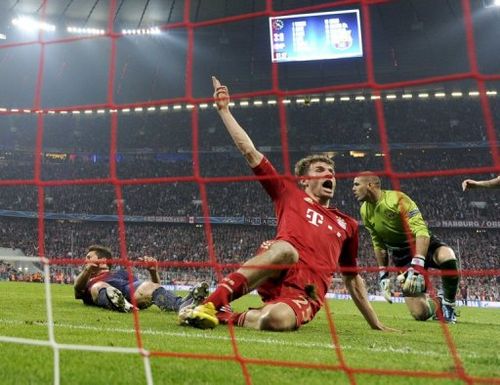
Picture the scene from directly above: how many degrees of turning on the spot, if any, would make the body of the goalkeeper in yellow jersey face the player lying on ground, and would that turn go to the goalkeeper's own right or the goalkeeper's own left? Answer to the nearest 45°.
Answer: approximately 45° to the goalkeeper's own right

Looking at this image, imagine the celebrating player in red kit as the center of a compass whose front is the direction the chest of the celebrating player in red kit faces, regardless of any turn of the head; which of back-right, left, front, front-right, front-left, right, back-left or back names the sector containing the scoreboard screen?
back

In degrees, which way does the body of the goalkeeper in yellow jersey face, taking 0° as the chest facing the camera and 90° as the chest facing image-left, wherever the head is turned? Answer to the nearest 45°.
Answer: approximately 45°

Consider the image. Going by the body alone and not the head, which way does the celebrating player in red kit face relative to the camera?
toward the camera

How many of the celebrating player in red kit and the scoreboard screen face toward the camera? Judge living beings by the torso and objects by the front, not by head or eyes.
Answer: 2

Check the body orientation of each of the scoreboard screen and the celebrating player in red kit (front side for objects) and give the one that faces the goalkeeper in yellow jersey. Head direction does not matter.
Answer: the scoreboard screen

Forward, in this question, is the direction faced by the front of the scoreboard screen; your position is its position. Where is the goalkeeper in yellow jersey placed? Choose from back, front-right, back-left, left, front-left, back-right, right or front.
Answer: front

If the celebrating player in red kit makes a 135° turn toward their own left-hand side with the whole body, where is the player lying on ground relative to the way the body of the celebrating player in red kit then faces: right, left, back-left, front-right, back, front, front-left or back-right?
left

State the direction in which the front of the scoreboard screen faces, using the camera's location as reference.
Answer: facing the viewer

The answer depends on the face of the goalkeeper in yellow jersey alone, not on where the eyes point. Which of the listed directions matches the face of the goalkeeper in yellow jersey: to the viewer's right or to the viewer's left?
to the viewer's left

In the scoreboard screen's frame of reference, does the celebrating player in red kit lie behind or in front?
in front

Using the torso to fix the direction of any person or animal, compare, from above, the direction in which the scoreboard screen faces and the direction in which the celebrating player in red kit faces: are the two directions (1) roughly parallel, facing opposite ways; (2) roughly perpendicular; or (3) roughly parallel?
roughly parallel

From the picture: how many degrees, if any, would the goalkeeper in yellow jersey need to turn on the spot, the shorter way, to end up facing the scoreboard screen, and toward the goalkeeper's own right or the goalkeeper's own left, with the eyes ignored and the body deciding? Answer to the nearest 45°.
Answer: approximately 135° to the goalkeeper's own right

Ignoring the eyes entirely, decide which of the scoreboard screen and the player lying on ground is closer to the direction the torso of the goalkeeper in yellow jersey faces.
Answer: the player lying on ground
